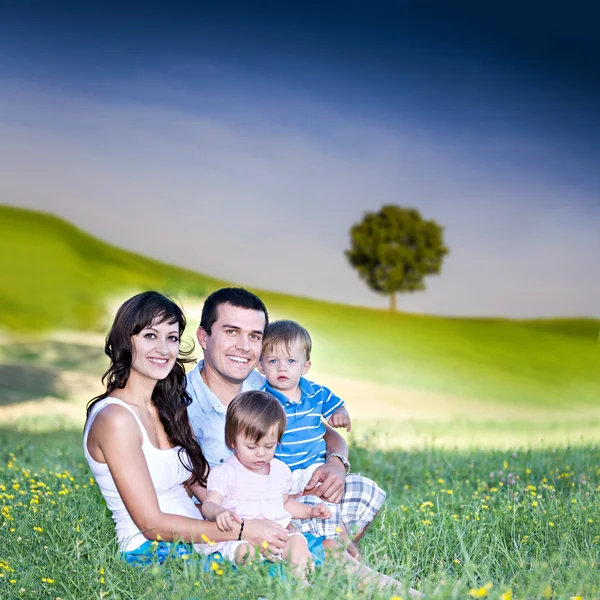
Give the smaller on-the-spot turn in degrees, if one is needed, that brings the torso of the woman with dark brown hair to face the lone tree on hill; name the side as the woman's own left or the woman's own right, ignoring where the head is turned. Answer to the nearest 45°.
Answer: approximately 135° to the woman's own left

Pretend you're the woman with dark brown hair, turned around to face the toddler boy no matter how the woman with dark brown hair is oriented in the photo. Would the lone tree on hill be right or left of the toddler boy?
left

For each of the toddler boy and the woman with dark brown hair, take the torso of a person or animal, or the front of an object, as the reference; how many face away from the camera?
0

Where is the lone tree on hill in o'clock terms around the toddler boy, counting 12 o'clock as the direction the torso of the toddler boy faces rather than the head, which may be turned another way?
The lone tree on hill is roughly at 6 o'clock from the toddler boy.

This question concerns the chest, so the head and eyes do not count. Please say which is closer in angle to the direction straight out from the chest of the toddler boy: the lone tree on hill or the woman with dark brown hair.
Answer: the woman with dark brown hair

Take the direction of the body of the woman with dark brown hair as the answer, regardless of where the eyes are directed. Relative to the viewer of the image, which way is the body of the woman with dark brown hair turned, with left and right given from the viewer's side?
facing the viewer and to the right of the viewer

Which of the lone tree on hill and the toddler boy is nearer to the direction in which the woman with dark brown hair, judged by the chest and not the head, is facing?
the toddler boy

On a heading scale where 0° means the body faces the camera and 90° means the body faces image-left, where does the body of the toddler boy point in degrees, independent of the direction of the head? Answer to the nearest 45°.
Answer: approximately 0°

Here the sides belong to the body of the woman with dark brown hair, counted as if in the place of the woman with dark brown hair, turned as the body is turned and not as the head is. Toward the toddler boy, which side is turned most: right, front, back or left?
left
